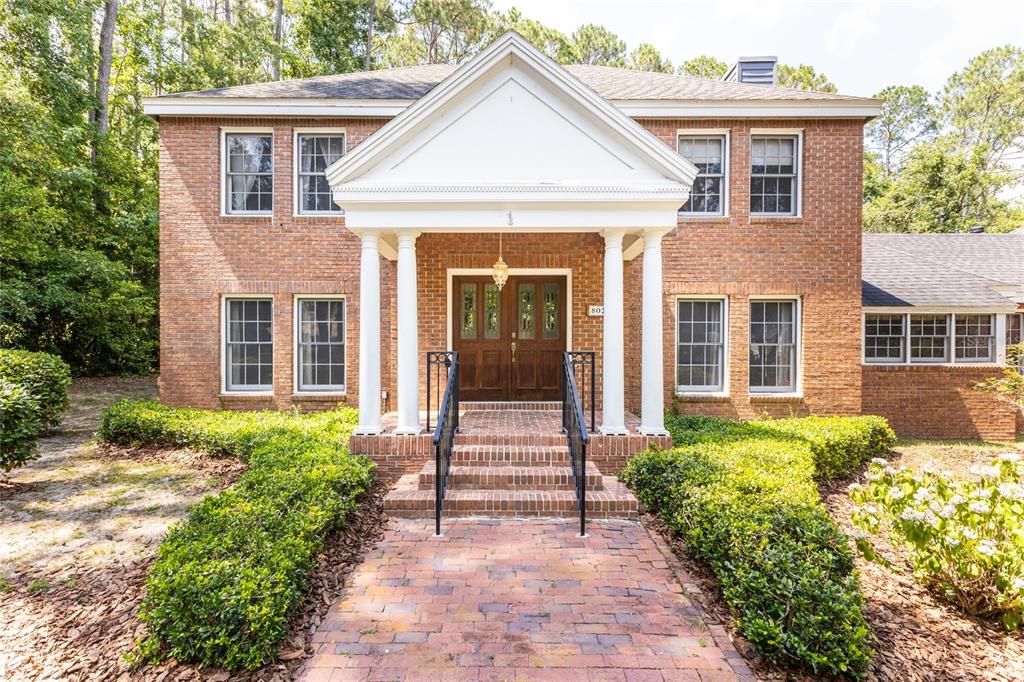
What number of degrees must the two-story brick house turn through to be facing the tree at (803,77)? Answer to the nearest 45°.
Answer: approximately 135° to its left

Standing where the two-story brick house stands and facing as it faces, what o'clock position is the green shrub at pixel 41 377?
The green shrub is roughly at 2 o'clock from the two-story brick house.

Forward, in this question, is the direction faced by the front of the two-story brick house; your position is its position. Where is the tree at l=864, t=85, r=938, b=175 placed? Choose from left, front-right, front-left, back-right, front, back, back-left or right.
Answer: back-left

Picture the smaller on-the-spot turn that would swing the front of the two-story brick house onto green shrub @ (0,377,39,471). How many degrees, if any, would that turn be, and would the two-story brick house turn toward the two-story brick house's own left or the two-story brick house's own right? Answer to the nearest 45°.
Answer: approximately 45° to the two-story brick house's own right

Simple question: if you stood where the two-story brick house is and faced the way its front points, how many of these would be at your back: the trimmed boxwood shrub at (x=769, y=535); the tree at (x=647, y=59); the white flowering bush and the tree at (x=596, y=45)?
2

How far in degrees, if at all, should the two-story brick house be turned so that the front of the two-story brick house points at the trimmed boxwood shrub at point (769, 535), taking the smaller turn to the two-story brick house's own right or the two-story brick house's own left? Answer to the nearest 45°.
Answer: approximately 45° to the two-story brick house's own left

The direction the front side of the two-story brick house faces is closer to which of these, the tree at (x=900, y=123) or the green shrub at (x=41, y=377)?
the green shrub

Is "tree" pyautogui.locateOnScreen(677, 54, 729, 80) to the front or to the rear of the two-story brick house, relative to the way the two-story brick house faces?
to the rear

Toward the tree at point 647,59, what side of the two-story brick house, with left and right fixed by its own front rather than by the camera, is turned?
back

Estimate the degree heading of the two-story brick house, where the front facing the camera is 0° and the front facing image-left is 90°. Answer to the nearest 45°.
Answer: approximately 0°

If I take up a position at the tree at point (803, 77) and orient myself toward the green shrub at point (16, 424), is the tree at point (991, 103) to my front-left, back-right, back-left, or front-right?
back-left

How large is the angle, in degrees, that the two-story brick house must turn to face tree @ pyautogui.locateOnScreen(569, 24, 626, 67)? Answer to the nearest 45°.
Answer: approximately 180°

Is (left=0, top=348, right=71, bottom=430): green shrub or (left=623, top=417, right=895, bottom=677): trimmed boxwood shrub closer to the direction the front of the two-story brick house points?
the trimmed boxwood shrub
